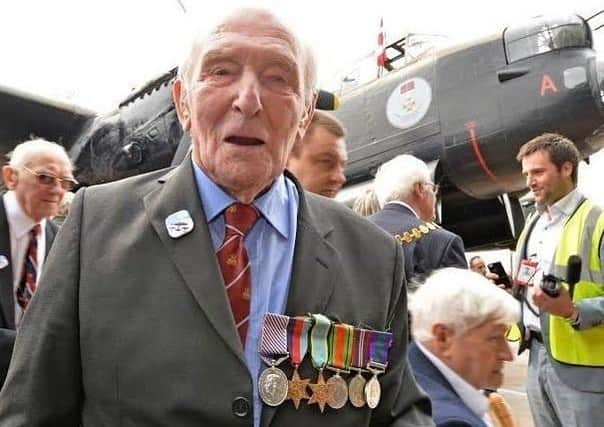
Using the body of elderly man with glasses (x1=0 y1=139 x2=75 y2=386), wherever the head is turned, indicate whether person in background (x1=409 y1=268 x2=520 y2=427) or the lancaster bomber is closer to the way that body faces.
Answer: the person in background

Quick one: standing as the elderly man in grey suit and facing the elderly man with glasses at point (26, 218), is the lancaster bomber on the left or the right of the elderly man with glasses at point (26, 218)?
right

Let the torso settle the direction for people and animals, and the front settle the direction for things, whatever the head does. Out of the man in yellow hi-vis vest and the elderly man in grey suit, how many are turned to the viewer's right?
0

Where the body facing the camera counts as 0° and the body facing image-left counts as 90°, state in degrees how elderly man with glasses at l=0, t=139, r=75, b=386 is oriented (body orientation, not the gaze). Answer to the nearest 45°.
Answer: approximately 315°

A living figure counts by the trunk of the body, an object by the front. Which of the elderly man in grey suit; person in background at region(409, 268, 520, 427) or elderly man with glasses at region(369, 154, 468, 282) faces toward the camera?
the elderly man in grey suit

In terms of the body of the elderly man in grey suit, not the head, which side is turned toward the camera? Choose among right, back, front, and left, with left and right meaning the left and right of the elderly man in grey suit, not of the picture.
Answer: front

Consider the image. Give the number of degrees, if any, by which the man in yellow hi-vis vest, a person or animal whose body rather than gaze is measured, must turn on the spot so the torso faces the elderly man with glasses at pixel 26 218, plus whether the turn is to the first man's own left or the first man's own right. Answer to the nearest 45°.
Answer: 0° — they already face them
